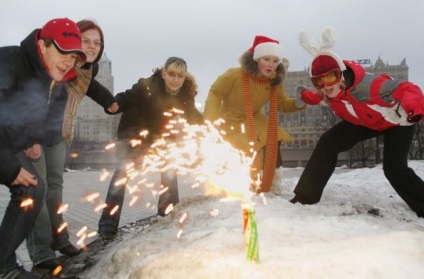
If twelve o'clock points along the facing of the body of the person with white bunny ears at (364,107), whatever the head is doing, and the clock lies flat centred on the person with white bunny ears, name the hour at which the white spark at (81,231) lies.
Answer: The white spark is roughly at 1 o'clock from the person with white bunny ears.

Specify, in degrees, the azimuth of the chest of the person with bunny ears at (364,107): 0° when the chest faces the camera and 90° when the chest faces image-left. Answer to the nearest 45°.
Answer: approximately 45°

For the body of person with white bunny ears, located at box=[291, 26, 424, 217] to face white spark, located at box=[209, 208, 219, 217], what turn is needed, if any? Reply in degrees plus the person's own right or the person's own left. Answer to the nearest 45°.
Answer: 0° — they already face it

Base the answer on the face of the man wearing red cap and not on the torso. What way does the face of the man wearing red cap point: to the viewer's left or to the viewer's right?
to the viewer's right

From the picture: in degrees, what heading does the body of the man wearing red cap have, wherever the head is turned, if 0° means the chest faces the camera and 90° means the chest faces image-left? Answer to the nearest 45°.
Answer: approximately 315°

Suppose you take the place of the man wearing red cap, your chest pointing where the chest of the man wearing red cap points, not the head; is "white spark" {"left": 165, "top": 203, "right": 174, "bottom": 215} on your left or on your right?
on your left

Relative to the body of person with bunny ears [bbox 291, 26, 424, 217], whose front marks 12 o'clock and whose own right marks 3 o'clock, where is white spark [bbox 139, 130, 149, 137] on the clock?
The white spark is roughly at 1 o'clock from the person with bunny ears.
